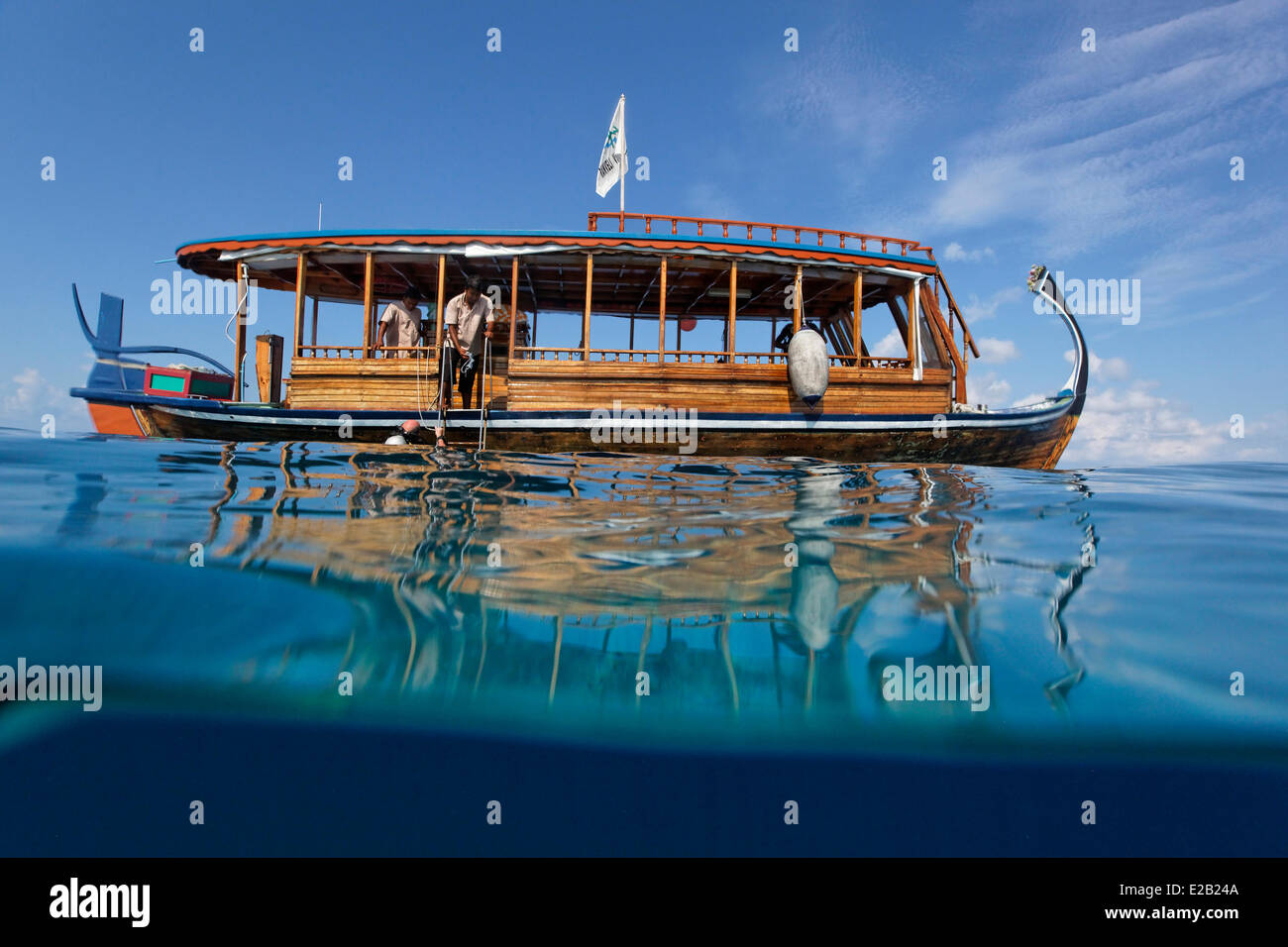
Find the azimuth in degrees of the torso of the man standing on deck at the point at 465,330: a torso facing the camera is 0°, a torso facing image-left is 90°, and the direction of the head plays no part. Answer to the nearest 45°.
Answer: approximately 0°

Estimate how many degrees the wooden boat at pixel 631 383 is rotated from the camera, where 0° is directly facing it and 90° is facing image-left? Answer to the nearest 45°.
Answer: approximately 270°

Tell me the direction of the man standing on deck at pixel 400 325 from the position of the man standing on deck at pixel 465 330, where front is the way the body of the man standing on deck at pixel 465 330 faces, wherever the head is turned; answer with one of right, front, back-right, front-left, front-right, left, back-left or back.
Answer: back-right
